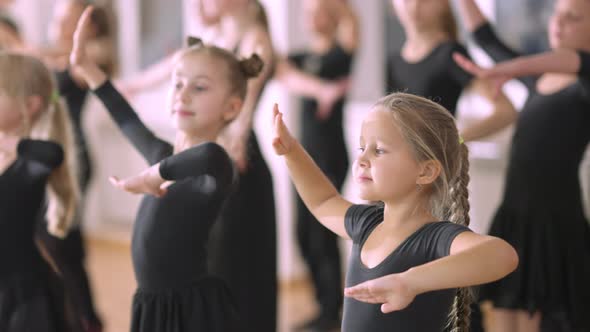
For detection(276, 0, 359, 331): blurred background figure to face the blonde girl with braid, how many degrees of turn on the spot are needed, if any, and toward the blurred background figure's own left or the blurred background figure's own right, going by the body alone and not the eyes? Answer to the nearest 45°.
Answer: approximately 45° to the blurred background figure's own left

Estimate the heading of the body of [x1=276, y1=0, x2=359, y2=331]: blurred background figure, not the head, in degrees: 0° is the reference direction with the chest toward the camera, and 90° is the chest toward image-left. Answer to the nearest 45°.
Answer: approximately 45°

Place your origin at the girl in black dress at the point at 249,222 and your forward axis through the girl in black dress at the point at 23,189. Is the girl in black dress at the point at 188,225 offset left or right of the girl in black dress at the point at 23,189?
left

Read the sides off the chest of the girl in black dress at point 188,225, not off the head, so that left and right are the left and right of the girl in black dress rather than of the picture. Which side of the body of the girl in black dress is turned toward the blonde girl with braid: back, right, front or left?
left

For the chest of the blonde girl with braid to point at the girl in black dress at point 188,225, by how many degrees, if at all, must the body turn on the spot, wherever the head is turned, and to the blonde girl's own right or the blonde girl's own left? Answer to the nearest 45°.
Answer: approximately 90° to the blonde girl's own right

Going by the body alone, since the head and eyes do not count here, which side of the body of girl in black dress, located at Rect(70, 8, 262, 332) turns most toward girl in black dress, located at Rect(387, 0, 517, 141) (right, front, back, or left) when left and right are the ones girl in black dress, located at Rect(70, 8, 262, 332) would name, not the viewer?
back

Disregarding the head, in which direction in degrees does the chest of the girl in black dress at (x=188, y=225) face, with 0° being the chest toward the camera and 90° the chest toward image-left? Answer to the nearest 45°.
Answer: approximately 45°
